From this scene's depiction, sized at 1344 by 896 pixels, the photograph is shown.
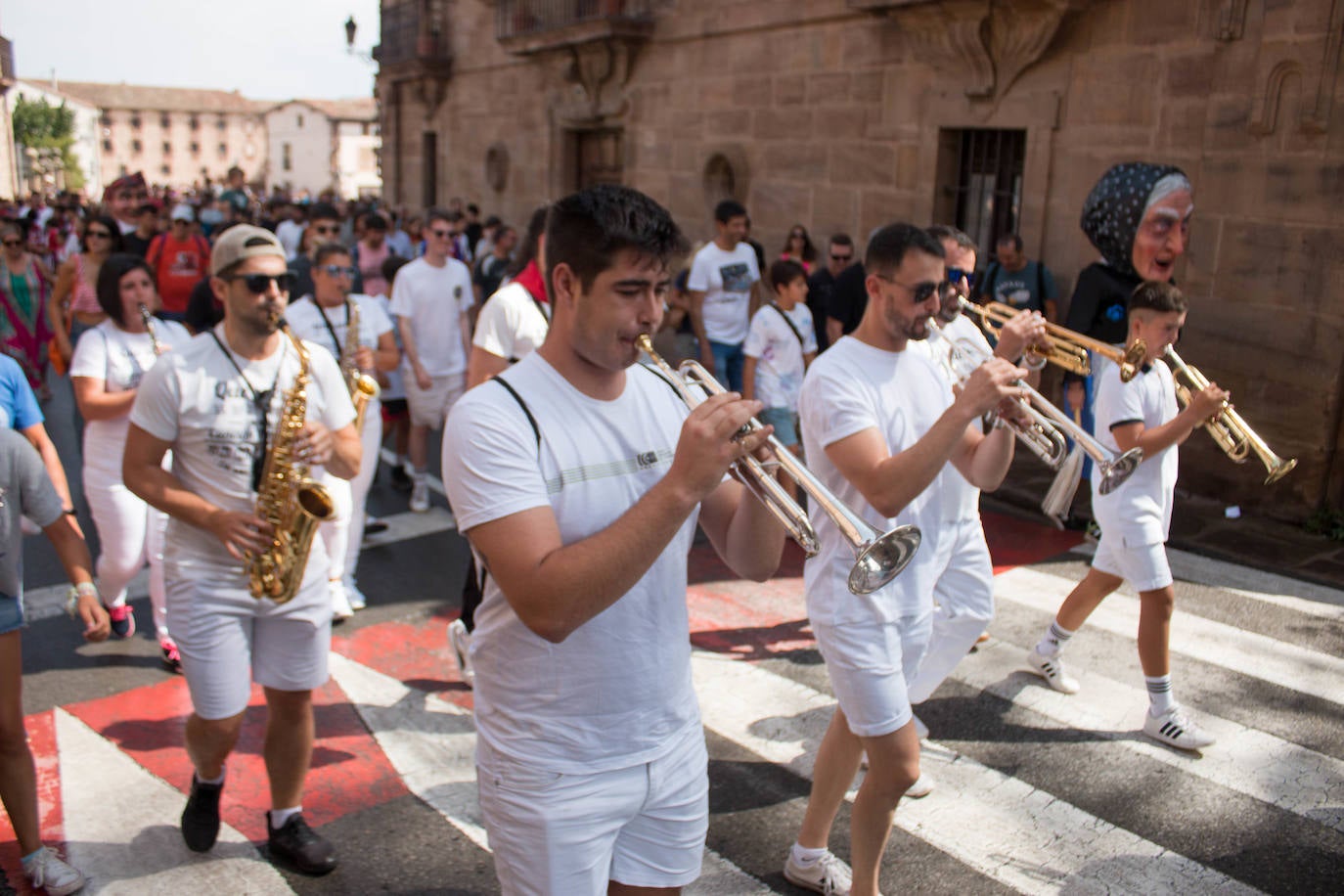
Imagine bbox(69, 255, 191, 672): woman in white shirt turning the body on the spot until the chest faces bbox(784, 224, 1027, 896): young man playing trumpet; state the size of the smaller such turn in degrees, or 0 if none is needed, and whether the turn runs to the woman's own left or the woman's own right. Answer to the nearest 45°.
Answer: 0° — they already face them

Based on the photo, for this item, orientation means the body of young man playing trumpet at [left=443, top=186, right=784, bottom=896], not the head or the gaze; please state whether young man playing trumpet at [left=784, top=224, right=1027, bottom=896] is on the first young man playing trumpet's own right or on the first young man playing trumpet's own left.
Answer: on the first young man playing trumpet's own left

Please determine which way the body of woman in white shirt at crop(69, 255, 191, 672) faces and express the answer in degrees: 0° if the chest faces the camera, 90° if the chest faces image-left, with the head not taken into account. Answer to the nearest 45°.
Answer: approximately 315°

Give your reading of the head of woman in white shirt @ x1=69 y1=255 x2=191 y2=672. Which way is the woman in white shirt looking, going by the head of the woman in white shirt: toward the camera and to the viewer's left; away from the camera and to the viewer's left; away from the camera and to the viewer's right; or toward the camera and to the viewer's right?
toward the camera and to the viewer's right

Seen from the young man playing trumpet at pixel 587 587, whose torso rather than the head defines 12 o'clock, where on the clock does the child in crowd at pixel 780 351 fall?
The child in crowd is roughly at 8 o'clock from the young man playing trumpet.

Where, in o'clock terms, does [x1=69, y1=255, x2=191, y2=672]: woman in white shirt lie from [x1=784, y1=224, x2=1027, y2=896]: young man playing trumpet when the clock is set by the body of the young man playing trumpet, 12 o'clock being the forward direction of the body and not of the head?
The woman in white shirt is roughly at 5 o'clock from the young man playing trumpet.

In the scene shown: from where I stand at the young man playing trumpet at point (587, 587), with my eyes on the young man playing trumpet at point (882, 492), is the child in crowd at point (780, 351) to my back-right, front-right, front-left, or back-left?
front-left

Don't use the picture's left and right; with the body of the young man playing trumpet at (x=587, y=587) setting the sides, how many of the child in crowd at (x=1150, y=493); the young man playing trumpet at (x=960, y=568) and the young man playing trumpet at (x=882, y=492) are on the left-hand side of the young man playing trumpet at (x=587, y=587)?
3

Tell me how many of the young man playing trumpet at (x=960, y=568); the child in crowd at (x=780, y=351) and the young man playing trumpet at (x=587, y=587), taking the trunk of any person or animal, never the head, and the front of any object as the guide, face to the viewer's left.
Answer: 0

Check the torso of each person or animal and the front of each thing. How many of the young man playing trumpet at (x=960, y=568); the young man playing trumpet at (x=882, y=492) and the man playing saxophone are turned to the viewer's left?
0

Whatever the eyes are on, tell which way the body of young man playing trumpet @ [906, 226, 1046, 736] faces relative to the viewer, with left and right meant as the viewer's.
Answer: facing the viewer and to the right of the viewer

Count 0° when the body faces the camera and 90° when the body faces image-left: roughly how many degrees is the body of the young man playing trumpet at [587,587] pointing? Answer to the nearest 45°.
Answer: approximately 315°
